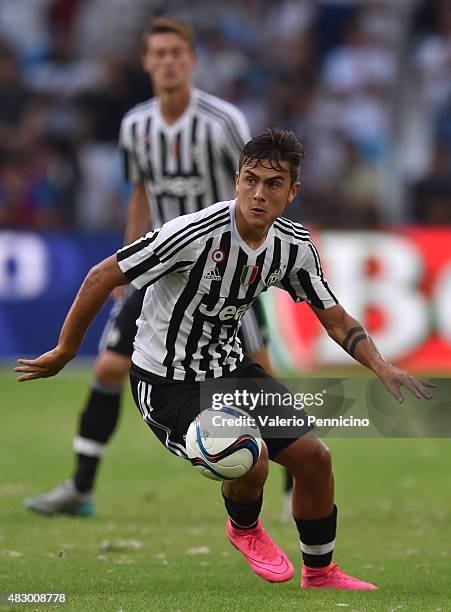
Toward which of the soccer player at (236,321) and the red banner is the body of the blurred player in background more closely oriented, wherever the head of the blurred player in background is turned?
the soccer player

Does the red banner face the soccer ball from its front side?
yes

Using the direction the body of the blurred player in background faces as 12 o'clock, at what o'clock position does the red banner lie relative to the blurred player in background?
The red banner is roughly at 7 o'clock from the blurred player in background.

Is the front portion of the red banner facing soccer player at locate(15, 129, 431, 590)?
yes

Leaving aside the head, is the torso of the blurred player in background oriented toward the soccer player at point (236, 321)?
yes

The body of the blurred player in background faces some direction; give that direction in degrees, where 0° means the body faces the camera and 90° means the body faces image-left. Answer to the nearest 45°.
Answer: approximately 0°

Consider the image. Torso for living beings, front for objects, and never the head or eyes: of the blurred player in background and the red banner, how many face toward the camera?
2
